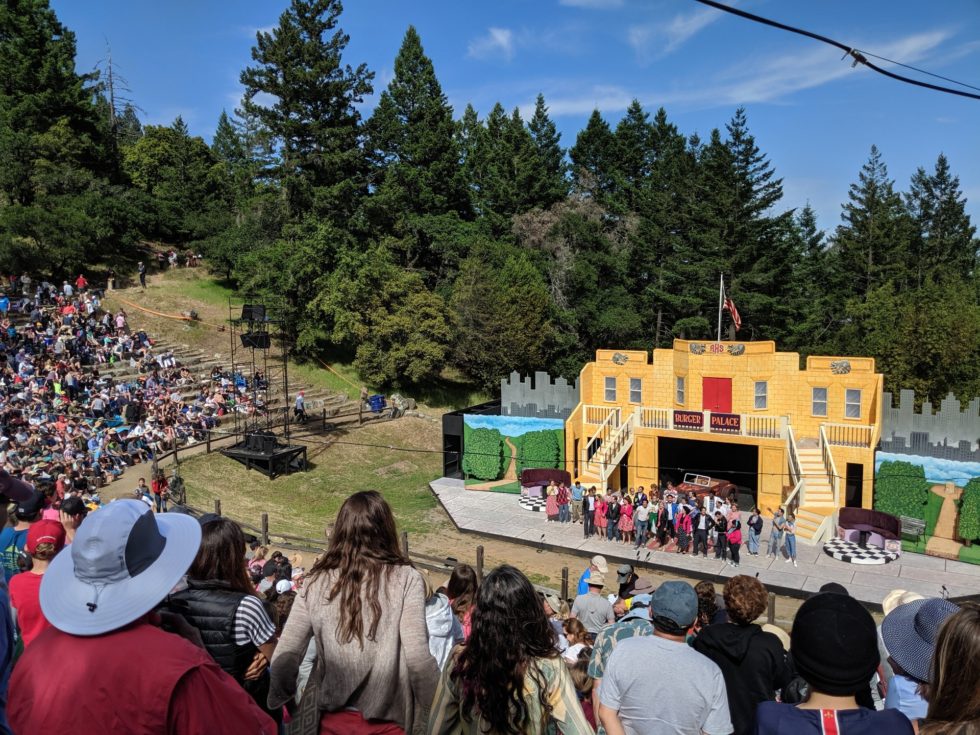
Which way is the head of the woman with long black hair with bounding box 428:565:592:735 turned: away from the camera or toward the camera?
away from the camera

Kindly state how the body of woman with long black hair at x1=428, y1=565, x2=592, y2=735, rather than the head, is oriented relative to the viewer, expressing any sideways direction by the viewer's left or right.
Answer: facing away from the viewer

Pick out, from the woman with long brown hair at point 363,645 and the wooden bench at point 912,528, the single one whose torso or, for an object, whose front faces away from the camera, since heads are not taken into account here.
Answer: the woman with long brown hair

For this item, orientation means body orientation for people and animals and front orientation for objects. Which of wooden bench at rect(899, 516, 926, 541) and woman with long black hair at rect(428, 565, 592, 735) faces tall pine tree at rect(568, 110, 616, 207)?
the woman with long black hair

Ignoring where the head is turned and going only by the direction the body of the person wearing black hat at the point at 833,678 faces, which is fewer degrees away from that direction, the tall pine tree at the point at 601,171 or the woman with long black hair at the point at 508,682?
the tall pine tree

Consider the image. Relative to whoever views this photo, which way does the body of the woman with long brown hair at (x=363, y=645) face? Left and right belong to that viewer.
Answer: facing away from the viewer

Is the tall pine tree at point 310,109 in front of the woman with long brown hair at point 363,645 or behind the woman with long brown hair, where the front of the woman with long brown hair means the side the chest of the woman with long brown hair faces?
in front

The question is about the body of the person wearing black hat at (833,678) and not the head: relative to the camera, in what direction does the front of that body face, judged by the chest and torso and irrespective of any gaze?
away from the camera

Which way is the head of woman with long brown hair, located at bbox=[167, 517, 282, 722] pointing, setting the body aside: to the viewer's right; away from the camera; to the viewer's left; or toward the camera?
away from the camera

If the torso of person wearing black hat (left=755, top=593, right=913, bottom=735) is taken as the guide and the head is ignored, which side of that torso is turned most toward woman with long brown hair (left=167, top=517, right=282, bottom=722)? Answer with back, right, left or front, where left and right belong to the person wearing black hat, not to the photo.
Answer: left
